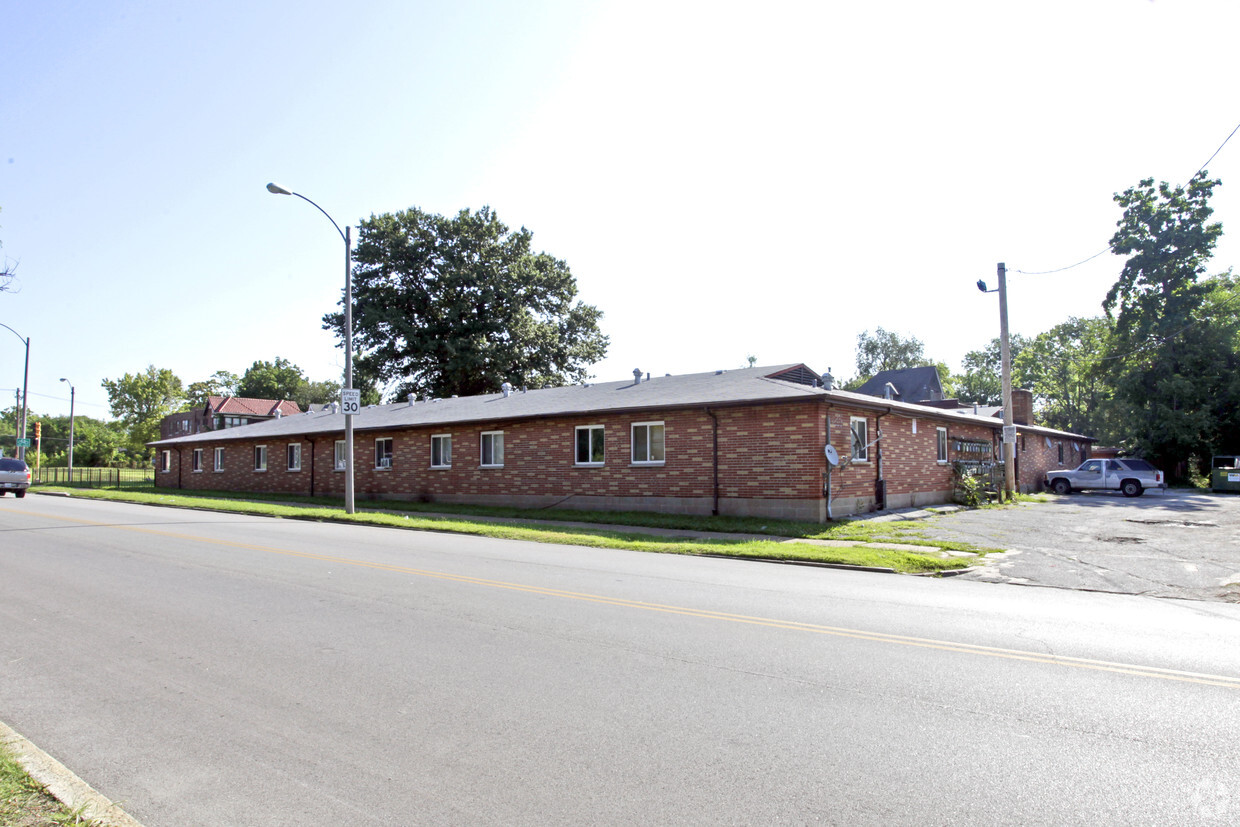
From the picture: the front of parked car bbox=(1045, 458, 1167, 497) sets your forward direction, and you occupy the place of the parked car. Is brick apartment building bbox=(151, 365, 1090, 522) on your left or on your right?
on your left

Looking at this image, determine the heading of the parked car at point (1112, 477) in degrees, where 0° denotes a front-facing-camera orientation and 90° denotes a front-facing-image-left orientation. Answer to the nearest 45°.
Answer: approximately 90°

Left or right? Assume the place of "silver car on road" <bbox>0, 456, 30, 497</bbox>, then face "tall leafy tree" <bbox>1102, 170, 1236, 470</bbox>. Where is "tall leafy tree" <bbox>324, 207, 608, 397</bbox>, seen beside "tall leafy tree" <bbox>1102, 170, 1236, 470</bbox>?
left

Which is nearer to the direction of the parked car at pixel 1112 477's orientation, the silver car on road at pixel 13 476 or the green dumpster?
the silver car on road

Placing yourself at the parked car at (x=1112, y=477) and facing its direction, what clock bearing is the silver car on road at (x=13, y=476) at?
the silver car on road at (x=13, y=476) is roughly at 11 o'clock from the parked car at (x=1112, y=477).

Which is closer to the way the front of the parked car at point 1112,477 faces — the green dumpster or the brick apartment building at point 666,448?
the brick apartment building

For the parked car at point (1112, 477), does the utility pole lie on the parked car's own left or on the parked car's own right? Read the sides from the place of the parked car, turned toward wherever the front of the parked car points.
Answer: on the parked car's own left

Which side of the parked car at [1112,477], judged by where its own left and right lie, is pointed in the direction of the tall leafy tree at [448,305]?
front

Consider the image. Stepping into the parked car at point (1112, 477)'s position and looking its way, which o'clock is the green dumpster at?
The green dumpster is roughly at 5 o'clock from the parked car.
